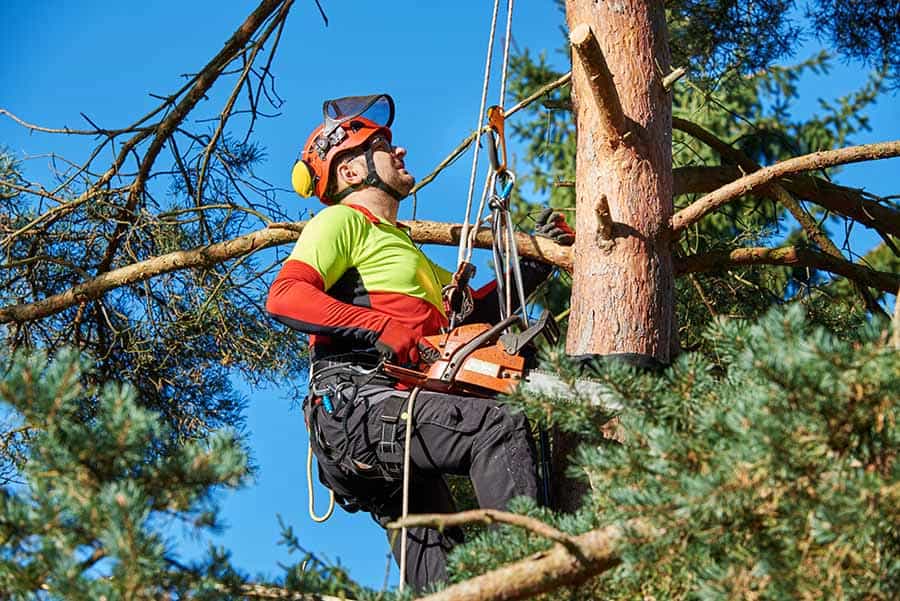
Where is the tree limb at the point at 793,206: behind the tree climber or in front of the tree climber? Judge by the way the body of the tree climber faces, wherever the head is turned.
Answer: in front

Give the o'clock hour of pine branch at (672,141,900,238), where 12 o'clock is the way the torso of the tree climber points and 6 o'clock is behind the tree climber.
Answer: The pine branch is roughly at 12 o'clock from the tree climber.

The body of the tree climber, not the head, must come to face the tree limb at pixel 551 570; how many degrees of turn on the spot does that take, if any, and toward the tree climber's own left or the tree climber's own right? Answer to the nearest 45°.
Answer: approximately 90° to the tree climber's own right

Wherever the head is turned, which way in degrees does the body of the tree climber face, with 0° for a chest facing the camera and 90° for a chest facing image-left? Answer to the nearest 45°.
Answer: approximately 270°

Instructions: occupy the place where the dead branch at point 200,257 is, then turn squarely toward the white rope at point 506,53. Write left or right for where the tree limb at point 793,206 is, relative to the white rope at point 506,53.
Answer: left

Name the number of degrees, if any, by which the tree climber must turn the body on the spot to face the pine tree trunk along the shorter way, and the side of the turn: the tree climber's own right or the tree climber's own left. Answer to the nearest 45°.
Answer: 0° — they already face it
